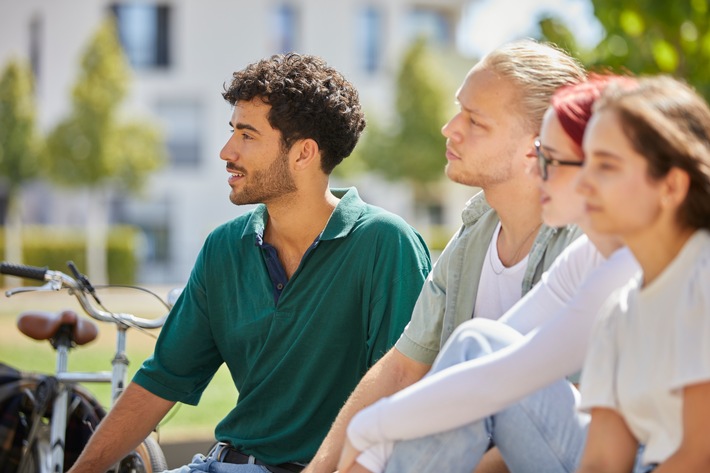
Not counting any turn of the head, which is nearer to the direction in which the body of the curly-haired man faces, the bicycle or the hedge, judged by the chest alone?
the bicycle

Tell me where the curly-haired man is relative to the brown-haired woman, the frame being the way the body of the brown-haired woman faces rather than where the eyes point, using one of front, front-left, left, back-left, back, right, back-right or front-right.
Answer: right

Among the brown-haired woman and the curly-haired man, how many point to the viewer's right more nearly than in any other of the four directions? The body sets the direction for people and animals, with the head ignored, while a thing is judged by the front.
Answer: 0

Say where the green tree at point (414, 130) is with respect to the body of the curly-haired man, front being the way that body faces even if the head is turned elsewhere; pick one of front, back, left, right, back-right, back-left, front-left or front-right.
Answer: back-right

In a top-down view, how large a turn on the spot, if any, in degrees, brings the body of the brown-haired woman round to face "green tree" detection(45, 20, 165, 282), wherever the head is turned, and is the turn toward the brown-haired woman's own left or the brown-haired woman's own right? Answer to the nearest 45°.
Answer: approximately 90° to the brown-haired woman's own right

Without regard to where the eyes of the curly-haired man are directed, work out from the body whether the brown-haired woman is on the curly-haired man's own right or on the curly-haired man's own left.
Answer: on the curly-haired man's own left

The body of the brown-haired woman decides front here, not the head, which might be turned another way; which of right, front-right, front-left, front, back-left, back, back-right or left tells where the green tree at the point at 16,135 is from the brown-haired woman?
right

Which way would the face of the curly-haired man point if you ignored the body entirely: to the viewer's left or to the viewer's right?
to the viewer's left

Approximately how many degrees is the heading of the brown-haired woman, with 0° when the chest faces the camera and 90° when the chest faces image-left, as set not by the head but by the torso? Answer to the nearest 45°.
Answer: approximately 45°
